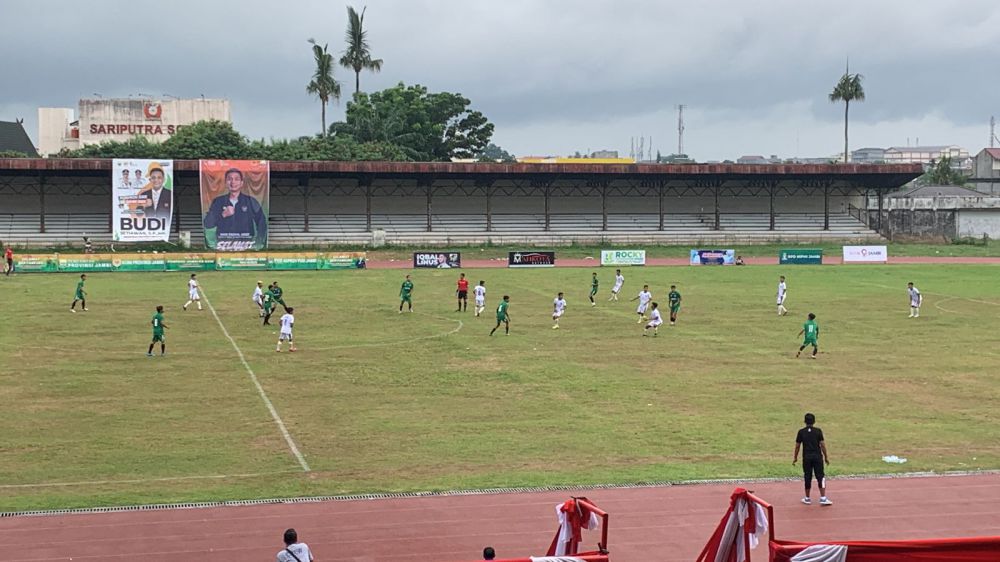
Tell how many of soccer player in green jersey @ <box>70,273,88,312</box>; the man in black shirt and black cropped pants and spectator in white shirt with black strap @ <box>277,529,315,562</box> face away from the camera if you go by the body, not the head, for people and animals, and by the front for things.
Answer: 2

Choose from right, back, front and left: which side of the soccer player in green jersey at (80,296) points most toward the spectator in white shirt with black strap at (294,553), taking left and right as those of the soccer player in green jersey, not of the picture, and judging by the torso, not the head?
right

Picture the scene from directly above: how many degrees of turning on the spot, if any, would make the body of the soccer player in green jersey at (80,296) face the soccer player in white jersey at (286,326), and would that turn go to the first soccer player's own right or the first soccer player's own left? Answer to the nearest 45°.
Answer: approximately 45° to the first soccer player's own right

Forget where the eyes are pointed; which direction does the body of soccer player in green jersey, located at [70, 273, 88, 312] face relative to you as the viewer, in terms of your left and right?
facing to the right of the viewer

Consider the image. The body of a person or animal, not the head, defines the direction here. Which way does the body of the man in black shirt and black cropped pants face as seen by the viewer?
away from the camera

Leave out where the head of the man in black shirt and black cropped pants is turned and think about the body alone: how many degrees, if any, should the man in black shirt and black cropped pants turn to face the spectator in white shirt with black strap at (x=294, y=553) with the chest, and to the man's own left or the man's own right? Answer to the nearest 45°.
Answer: approximately 135° to the man's own left

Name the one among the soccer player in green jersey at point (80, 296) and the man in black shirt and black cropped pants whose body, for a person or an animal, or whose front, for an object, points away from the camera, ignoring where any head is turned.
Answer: the man in black shirt and black cropped pants

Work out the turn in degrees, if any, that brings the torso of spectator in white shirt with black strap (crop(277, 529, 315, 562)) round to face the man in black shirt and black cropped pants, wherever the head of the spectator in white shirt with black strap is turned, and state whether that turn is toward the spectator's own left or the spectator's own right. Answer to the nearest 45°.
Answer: approximately 45° to the spectator's own right

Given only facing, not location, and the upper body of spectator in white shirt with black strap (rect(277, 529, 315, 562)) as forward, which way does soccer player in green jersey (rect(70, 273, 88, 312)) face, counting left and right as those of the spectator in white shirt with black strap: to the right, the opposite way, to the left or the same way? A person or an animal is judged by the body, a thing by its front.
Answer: to the right

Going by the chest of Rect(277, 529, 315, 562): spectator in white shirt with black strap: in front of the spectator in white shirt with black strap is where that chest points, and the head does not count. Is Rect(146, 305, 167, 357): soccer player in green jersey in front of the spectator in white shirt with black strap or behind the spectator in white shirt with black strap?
in front

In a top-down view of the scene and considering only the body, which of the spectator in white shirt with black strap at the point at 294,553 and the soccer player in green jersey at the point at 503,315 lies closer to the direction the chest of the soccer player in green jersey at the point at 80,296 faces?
the soccer player in green jersey

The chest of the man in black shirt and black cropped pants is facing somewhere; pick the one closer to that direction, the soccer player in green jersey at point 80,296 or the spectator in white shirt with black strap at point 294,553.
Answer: the soccer player in green jersey

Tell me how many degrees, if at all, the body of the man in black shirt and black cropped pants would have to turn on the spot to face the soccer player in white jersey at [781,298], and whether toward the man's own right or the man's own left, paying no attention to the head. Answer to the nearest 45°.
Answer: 0° — they already face them

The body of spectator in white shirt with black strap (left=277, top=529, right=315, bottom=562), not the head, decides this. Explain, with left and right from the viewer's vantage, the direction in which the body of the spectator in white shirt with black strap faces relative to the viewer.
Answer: facing away from the viewer

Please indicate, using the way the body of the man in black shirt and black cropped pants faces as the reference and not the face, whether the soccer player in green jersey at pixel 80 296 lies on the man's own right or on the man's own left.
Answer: on the man's own left

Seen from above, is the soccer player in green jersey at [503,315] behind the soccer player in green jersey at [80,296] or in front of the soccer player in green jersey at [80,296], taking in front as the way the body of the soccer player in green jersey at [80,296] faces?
in front
